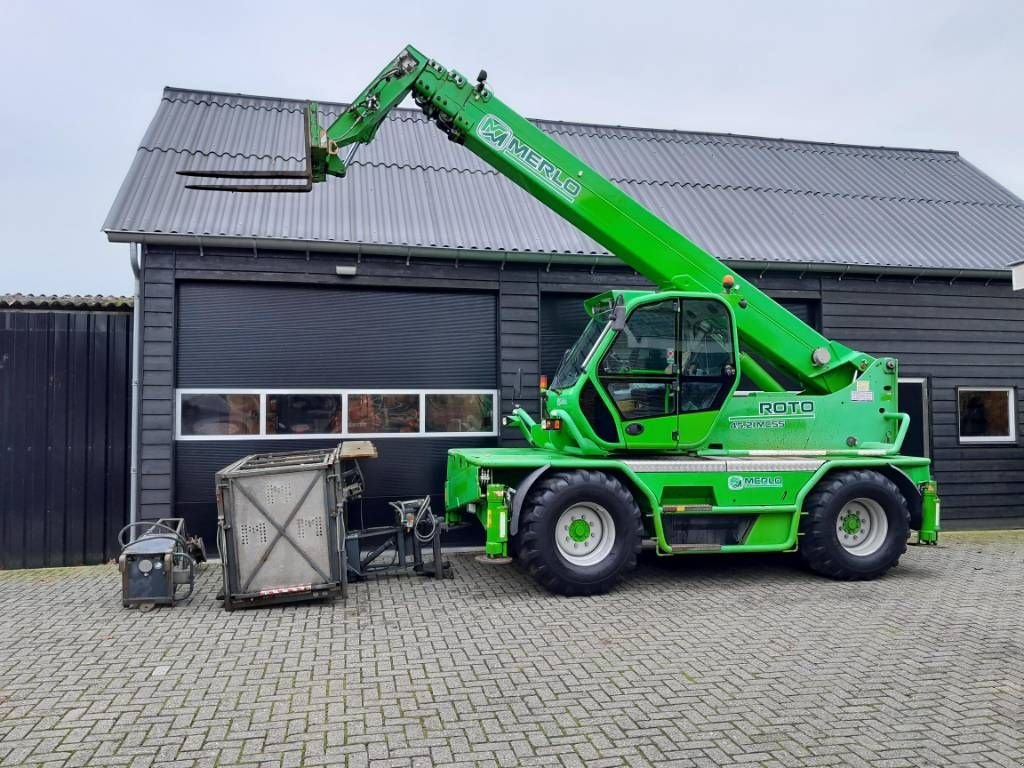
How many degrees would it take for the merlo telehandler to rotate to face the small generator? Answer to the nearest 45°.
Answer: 0° — it already faces it

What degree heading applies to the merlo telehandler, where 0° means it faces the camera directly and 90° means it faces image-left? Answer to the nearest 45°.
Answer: approximately 90°

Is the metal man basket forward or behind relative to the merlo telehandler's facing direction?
forward
